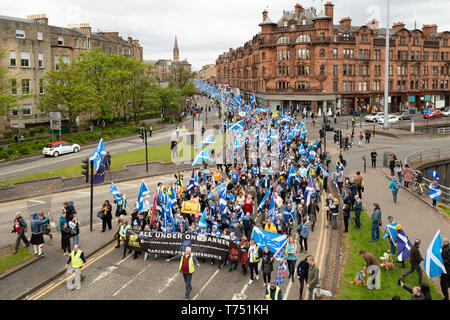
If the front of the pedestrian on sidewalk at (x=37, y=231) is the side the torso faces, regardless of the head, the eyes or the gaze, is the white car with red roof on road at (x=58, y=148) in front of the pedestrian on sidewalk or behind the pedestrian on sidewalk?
in front

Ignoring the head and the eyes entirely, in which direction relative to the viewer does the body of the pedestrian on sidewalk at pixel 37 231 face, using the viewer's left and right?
facing away from the viewer and to the right of the viewer

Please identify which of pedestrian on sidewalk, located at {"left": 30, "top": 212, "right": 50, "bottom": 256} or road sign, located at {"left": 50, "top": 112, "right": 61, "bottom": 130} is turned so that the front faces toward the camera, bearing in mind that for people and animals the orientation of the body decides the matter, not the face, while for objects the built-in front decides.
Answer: the road sign

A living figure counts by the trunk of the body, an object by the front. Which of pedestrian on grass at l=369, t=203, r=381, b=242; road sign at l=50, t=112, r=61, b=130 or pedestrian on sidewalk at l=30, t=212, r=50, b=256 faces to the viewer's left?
pedestrian on grass at l=369, t=203, r=381, b=242

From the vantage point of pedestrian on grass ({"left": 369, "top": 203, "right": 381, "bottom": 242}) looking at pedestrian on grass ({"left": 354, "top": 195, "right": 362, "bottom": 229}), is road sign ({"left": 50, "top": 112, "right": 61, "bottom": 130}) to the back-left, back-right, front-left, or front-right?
front-left

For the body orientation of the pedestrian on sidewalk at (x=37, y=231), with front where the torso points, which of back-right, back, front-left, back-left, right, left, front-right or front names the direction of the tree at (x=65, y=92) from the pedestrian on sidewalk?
front-left

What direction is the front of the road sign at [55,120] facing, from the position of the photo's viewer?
facing the viewer

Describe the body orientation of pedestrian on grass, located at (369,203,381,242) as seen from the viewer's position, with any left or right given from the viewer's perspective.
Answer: facing to the left of the viewer

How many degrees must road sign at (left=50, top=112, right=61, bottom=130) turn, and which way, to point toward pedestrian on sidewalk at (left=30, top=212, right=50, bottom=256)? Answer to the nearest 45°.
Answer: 0° — it already faces them

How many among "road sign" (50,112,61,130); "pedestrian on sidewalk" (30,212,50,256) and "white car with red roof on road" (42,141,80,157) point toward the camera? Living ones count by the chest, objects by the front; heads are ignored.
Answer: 1

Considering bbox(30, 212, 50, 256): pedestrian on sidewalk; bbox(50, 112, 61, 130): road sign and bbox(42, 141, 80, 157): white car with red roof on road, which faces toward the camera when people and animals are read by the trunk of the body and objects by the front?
the road sign

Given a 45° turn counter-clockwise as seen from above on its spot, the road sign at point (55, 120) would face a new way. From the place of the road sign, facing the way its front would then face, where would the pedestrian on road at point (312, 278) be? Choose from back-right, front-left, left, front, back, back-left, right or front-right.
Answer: front-right

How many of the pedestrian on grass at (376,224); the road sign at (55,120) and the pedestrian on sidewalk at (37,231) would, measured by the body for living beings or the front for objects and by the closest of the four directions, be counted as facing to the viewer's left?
1
